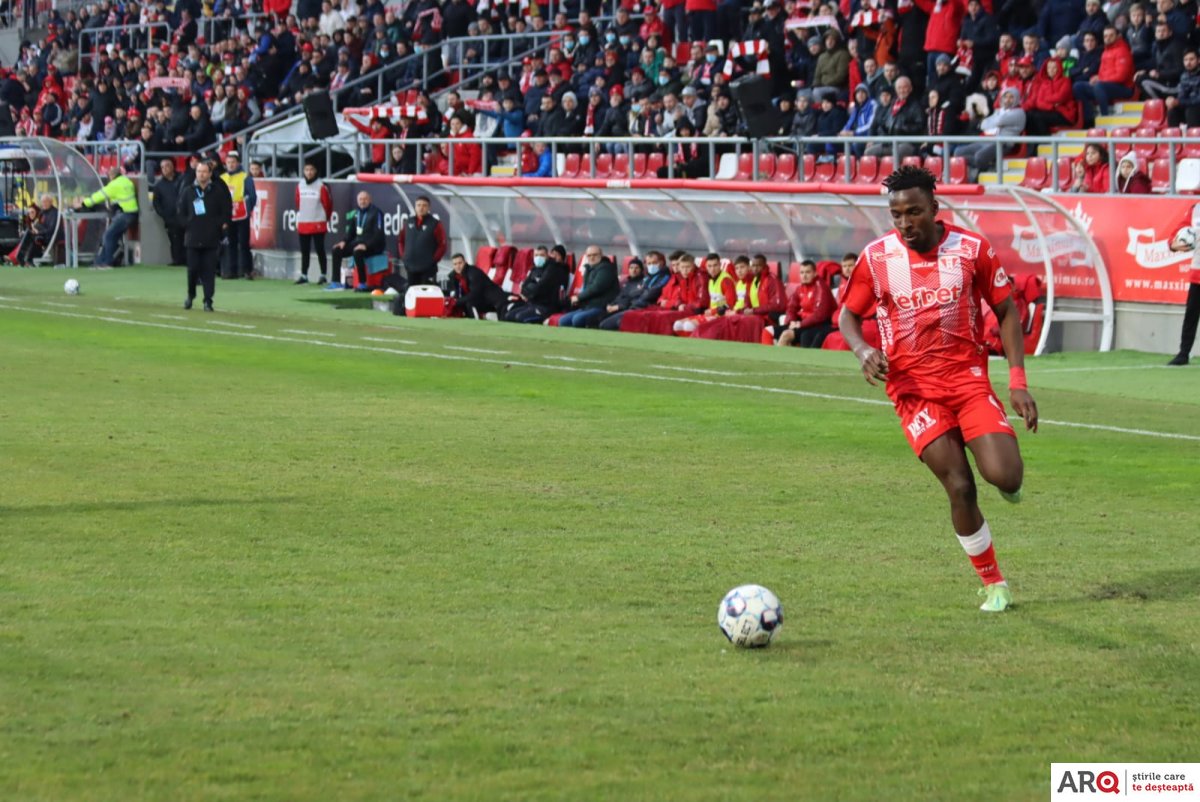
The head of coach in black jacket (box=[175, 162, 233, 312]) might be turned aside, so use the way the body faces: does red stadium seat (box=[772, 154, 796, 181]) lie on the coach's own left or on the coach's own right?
on the coach's own left

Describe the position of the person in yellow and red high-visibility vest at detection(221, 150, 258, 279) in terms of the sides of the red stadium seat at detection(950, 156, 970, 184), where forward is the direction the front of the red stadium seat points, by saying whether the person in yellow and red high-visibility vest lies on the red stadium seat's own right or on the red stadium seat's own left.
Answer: on the red stadium seat's own right

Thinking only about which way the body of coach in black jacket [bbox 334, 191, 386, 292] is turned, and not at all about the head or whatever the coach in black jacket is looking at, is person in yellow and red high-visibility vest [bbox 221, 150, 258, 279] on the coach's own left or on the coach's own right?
on the coach's own right

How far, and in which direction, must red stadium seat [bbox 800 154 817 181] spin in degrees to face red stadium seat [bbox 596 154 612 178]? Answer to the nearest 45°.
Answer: approximately 90° to its right

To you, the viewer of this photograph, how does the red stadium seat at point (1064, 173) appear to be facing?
facing the viewer and to the left of the viewer

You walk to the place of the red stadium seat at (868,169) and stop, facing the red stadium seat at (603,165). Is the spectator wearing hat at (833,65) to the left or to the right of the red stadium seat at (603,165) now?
right

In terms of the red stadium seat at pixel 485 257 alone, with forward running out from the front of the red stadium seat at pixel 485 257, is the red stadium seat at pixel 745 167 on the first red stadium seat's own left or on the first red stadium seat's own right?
on the first red stadium seat's own left

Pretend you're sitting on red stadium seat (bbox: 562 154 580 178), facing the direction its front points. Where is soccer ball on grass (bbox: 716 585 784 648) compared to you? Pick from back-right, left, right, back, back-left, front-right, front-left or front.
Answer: front-left

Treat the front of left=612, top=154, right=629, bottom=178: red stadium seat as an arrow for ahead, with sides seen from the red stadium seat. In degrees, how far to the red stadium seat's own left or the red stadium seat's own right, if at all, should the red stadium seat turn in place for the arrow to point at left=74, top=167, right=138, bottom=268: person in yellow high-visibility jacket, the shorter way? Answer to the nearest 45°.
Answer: approximately 90° to the red stadium seat's own right

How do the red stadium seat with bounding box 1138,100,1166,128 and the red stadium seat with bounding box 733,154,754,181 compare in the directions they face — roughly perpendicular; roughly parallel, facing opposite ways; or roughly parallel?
roughly parallel

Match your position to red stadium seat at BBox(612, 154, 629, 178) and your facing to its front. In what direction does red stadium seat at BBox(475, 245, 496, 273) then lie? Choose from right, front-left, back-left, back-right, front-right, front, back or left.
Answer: front-right

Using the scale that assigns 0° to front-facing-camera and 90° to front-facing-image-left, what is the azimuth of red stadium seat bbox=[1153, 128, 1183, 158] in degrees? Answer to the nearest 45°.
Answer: approximately 45°

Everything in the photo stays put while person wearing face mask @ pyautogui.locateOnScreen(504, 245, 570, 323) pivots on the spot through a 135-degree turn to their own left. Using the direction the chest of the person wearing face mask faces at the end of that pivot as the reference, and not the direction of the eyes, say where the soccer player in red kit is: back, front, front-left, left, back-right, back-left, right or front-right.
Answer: right

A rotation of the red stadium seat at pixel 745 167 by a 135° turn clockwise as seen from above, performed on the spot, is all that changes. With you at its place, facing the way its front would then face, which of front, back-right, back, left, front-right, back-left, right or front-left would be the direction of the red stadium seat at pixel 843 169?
back-right

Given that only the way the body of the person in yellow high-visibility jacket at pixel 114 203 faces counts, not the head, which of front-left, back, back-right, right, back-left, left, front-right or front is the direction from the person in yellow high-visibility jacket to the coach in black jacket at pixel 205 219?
left

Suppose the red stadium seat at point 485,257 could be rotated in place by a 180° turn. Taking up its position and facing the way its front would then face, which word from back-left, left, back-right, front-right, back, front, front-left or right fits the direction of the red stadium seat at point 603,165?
front-right
